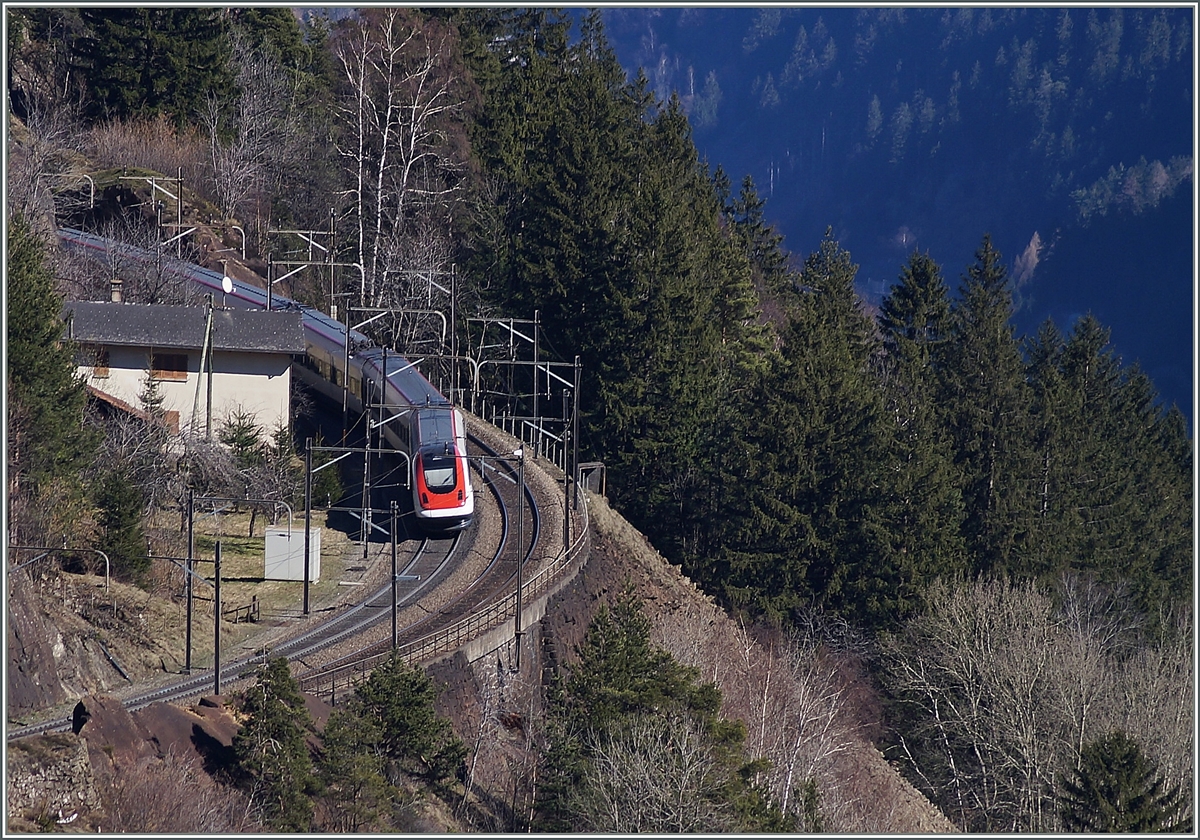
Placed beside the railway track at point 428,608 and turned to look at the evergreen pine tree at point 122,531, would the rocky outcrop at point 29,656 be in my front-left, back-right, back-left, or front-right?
front-left

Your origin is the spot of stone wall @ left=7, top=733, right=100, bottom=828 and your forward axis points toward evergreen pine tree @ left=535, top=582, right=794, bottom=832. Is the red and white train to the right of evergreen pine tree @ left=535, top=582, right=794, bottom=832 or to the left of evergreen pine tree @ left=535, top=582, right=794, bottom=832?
left

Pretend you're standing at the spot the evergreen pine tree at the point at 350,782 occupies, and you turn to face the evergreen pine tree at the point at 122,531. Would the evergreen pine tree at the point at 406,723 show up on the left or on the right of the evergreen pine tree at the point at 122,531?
right

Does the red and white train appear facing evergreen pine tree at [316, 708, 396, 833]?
yes

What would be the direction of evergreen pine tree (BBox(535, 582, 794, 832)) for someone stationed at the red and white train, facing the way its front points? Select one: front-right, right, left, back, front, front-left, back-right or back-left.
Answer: front

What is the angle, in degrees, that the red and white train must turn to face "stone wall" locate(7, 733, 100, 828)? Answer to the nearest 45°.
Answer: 0° — it already faces it

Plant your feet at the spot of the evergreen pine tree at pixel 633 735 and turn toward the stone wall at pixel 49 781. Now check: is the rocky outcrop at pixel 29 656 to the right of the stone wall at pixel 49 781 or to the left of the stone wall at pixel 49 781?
right

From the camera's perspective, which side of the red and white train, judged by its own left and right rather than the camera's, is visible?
front

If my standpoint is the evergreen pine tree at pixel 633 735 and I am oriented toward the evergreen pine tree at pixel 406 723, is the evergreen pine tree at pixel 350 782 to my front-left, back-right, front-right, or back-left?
front-left

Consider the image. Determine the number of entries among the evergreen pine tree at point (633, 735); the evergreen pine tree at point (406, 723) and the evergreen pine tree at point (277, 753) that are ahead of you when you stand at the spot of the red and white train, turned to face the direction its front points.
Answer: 3

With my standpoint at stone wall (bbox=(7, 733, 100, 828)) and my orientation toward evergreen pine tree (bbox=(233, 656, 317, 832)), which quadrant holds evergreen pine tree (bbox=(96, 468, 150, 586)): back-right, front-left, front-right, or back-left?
front-left

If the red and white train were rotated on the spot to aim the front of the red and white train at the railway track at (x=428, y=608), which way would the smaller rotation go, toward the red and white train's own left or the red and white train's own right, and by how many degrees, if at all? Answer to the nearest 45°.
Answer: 0° — it already faces it

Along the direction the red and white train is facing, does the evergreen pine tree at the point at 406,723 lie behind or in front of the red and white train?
in front

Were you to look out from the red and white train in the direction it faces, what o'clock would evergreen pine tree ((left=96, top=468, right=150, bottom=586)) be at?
The evergreen pine tree is roughly at 2 o'clock from the red and white train.

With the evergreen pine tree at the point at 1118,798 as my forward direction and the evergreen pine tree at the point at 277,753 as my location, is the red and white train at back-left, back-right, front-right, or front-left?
front-left

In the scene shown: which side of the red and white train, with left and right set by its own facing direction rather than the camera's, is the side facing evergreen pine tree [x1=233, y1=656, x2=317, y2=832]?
front

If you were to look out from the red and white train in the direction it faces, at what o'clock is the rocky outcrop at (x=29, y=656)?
The rocky outcrop is roughly at 1 o'clock from the red and white train.
